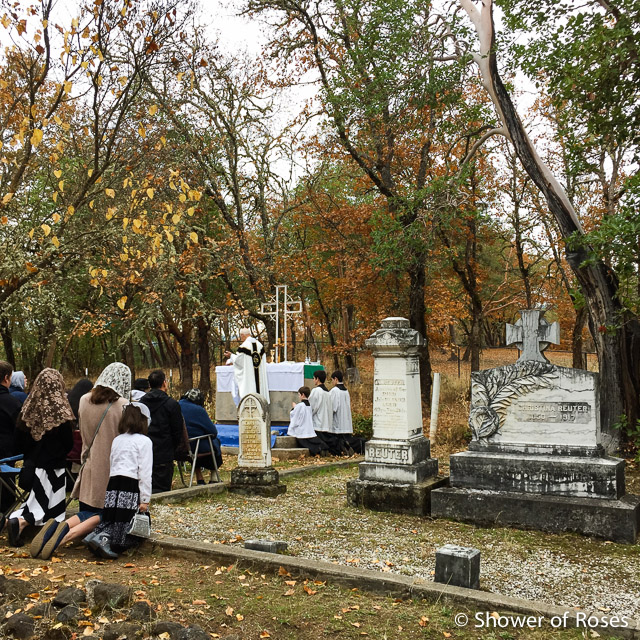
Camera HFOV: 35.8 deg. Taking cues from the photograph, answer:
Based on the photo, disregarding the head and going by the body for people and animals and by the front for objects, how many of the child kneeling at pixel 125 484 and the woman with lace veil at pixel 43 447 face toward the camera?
0

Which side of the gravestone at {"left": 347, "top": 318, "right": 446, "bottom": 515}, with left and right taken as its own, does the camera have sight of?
front

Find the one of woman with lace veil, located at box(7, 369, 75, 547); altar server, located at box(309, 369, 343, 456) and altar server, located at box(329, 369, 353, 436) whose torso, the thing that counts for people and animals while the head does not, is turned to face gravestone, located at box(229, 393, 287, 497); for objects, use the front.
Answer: the woman with lace veil

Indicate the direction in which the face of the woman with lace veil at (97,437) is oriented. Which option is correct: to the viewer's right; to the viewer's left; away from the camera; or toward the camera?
away from the camera

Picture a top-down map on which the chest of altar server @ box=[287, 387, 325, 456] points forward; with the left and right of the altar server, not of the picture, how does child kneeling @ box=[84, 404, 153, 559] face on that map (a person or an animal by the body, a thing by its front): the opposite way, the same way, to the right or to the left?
to the right

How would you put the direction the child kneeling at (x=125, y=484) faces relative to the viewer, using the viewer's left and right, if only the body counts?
facing away from the viewer and to the right of the viewer

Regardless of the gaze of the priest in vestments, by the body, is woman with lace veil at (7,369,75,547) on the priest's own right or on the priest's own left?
on the priest's own left

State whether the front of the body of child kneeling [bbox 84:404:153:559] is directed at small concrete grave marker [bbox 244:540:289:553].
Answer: no

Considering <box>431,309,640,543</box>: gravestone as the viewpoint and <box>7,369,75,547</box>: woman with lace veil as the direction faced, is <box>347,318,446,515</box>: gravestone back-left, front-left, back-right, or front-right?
front-right

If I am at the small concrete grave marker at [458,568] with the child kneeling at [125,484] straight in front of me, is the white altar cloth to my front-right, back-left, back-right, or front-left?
front-right

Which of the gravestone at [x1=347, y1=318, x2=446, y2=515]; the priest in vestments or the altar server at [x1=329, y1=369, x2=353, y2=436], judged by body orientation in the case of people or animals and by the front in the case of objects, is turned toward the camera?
the gravestone

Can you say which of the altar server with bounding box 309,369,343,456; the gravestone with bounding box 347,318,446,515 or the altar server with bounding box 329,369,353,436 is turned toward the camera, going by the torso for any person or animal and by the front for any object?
the gravestone

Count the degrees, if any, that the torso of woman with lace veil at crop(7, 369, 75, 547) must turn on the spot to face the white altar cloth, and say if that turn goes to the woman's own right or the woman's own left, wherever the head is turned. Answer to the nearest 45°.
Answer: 0° — they already face it

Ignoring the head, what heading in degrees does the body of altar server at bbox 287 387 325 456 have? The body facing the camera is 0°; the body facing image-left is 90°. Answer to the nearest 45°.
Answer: approximately 135°

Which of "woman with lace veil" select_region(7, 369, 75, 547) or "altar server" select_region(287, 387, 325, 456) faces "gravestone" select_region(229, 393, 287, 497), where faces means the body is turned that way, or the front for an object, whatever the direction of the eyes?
the woman with lace veil

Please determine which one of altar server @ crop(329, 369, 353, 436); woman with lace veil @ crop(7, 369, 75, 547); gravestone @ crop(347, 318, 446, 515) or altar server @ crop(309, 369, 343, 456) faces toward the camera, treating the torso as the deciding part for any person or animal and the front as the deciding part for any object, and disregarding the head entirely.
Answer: the gravestone

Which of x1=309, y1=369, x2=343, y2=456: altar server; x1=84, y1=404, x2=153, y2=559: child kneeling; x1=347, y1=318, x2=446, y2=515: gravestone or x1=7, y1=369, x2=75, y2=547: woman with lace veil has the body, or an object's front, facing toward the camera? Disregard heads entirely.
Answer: the gravestone

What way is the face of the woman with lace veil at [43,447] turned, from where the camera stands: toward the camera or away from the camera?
away from the camera
